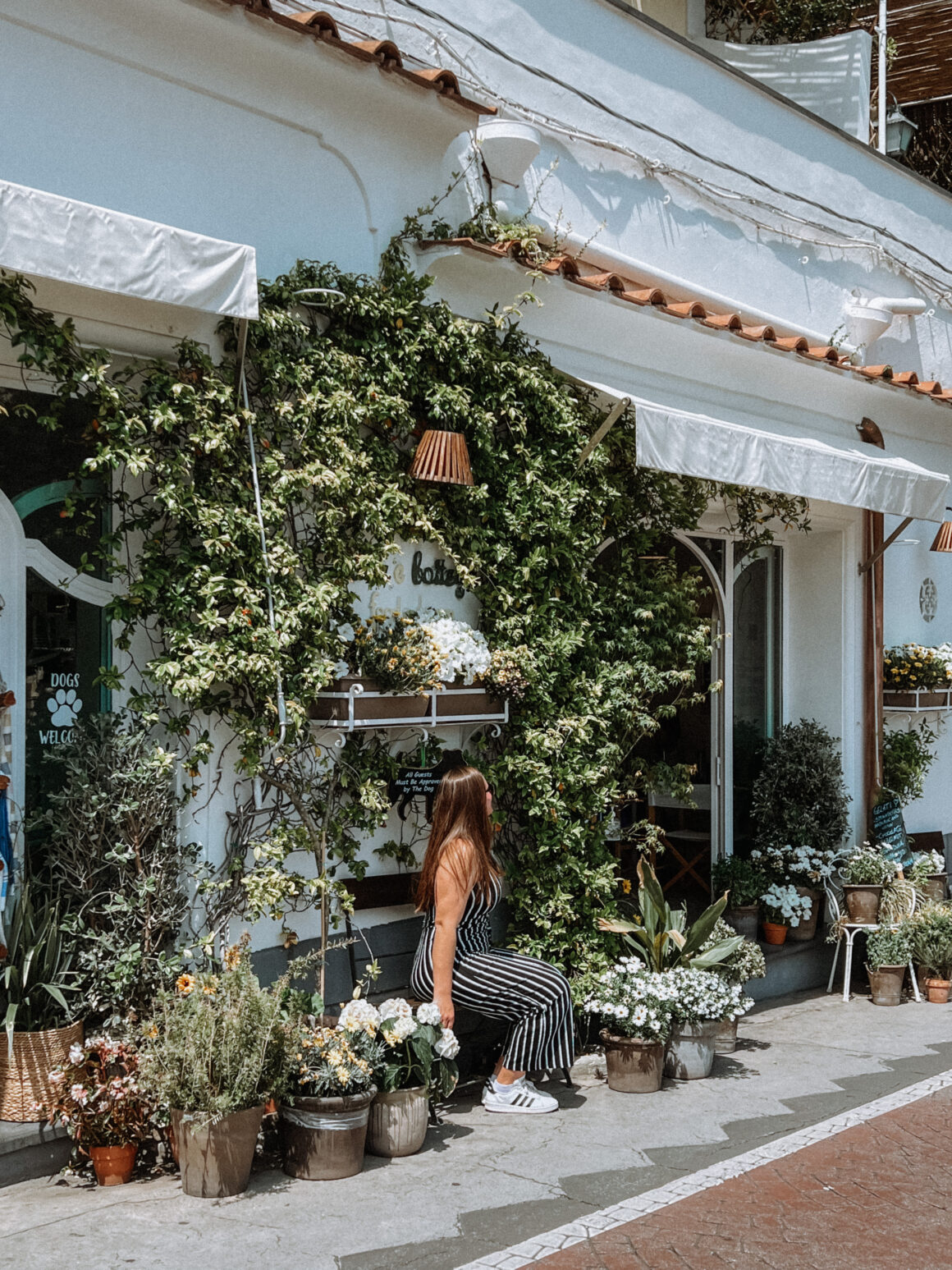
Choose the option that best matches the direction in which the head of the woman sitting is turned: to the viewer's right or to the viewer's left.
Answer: to the viewer's right

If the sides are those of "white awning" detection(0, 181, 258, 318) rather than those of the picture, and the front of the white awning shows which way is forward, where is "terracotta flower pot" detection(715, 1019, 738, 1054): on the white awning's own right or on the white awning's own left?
on the white awning's own left

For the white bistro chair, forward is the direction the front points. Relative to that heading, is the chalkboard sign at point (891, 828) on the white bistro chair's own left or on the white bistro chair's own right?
on the white bistro chair's own left

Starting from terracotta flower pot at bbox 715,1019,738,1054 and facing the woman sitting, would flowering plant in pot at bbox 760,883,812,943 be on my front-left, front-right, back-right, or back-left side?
back-right

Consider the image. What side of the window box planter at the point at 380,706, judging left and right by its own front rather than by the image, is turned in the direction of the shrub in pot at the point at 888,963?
left

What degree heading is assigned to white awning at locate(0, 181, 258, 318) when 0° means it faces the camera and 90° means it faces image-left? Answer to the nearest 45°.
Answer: approximately 315°

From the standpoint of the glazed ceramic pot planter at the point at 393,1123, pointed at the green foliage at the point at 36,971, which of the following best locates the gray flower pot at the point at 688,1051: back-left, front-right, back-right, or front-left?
back-right

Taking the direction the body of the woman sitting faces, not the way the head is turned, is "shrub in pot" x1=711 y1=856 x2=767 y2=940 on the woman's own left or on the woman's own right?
on the woman's own left

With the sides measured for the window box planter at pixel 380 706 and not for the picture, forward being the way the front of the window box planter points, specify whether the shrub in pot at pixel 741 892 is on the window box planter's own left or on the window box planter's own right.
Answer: on the window box planter's own left

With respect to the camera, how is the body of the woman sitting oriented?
to the viewer's right

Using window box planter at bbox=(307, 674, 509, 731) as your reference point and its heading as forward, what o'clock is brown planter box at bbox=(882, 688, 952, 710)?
The brown planter box is roughly at 9 o'clock from the window box planter.

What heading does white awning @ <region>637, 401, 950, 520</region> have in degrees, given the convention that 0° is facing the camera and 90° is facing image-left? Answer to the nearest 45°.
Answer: approximately 315°
